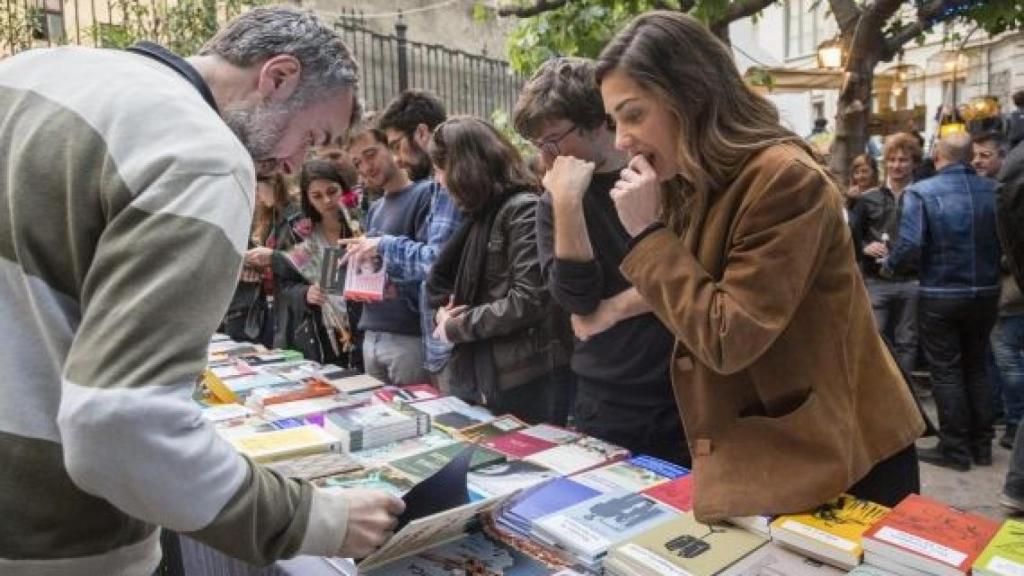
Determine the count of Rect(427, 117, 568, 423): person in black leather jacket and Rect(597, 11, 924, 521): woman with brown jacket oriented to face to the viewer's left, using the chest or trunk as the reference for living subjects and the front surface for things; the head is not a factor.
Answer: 2

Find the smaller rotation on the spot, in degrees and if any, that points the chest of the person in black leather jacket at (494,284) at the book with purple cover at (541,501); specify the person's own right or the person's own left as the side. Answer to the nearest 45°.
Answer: approximately 90° to the person's own left

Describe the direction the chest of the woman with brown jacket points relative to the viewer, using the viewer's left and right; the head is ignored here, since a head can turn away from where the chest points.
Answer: facing to the left of the viewer

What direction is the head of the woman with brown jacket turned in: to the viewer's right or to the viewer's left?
to the viewer's left

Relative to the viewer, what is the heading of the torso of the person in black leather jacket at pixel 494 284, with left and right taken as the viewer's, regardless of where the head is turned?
facing to the left of the viewer

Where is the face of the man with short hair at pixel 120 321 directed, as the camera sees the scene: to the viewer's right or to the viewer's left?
to the viewer's right

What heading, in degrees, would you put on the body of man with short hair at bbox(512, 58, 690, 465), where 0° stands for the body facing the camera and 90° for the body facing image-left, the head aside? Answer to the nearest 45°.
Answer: approximately 45°
